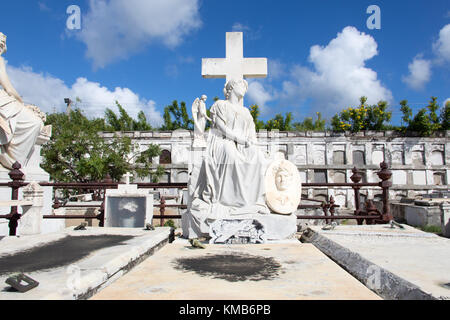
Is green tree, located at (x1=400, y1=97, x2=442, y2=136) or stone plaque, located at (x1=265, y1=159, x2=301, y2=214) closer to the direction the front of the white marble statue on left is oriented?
the stone plaque

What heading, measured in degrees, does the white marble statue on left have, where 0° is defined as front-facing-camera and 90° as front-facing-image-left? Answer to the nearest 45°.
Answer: approximately 315°

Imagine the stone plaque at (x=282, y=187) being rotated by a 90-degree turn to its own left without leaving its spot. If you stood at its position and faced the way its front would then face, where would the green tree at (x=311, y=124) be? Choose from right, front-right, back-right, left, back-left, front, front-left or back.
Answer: left

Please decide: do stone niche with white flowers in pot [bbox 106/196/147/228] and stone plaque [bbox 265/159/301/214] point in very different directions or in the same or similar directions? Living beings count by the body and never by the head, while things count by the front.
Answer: same or similar directions

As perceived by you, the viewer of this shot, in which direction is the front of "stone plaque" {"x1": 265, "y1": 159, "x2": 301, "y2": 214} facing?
facing the viewer

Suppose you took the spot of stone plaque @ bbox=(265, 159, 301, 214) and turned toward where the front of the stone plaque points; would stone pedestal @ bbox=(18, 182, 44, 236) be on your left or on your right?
on your right

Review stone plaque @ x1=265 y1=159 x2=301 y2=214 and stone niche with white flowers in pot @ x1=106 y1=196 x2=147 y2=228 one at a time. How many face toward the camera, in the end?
2

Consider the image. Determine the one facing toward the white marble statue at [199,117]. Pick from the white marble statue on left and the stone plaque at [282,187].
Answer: the white marble statue on left

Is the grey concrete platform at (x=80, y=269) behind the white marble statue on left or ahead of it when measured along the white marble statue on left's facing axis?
ahead

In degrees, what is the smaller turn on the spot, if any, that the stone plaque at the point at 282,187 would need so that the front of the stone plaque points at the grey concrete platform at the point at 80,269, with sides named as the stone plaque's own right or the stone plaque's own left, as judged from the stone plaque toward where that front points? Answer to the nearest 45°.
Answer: approximately 45° to the stone plaque's own right

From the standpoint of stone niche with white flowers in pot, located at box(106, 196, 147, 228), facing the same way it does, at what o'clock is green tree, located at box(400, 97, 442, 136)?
The green tree is roughly at 8 o'clock from the stone niche with white flowers in pot.

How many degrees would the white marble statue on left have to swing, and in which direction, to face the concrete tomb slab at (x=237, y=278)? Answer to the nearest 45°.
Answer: approximately 45° to its right

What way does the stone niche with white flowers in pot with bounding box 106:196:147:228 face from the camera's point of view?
toward the camera

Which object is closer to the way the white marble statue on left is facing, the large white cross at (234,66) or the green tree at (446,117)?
the large white cross

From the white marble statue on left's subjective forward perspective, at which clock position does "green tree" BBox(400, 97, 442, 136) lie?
The green tree is roughly at 10 o'clock from the white marble statue on left.

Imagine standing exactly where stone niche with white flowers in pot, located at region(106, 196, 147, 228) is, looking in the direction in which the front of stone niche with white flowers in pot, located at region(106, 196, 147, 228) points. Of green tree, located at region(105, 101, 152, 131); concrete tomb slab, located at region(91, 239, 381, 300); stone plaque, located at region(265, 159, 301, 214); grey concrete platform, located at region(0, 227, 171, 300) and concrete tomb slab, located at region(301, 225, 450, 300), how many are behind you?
1

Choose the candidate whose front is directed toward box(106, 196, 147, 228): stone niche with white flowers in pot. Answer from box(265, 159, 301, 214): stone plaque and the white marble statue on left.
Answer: the white marble statue on left

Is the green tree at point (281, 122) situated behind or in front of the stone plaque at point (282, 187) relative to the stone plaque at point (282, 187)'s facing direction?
behind
